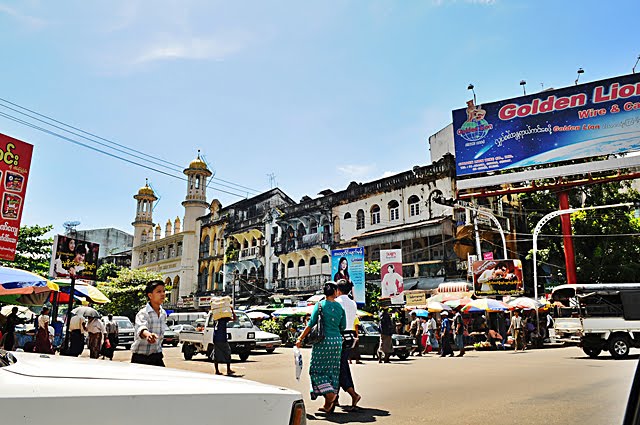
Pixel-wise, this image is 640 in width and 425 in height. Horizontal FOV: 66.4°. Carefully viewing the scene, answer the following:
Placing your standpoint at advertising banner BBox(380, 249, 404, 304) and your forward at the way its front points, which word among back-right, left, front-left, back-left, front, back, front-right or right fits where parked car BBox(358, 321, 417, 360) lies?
front

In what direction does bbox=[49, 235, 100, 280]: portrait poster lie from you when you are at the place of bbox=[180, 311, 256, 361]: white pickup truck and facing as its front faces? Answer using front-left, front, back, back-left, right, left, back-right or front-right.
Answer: back-right

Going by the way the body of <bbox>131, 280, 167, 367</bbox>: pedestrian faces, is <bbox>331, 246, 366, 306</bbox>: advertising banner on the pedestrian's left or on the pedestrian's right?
on the pedestrian's left

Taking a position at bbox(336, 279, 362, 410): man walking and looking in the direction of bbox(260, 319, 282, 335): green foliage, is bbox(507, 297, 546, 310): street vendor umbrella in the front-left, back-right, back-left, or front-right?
front-right

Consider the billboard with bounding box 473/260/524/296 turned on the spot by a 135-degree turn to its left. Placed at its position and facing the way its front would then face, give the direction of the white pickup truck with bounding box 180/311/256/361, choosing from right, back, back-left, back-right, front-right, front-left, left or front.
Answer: back

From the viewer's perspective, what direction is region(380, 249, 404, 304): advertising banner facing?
toward the camera
